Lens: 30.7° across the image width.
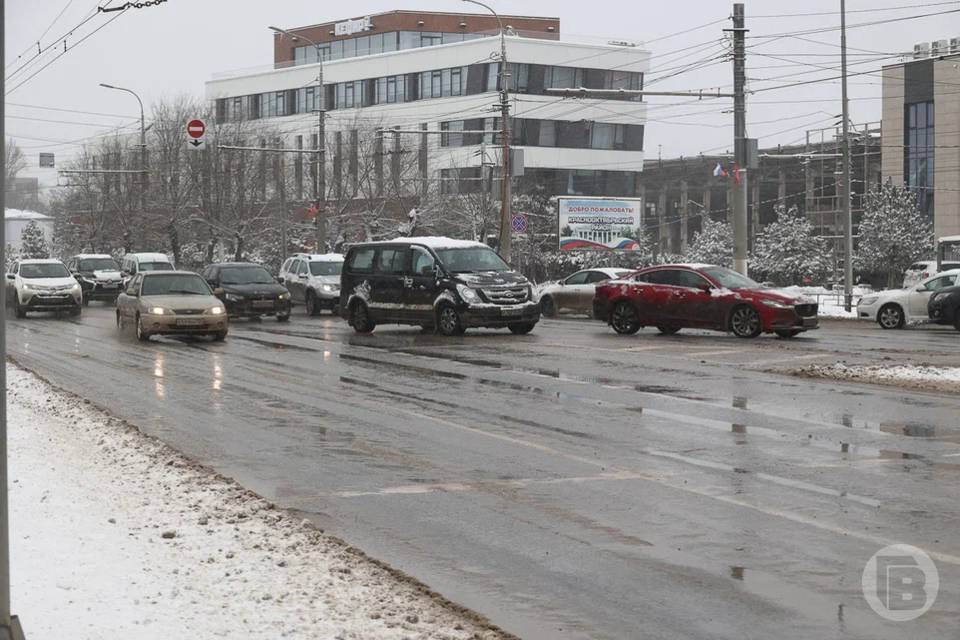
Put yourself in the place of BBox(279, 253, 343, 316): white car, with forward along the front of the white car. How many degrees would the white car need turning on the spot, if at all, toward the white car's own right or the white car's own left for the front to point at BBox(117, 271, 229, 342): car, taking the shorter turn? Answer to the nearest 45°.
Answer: approximately 45° to the white car's own right

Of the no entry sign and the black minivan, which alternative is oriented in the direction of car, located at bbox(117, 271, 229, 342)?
the no entry sign

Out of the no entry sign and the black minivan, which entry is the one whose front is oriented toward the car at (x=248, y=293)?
the no entry sign

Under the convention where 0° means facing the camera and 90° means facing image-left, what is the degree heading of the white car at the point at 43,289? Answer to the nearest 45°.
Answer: approximately 315°

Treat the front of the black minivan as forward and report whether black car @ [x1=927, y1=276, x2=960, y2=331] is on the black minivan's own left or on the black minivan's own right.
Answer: on the black minivan's own left

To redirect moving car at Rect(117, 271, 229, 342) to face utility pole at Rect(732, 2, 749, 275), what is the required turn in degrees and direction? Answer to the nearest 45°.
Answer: approximately 90° to its left

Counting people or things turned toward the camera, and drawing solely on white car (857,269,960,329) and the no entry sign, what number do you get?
1

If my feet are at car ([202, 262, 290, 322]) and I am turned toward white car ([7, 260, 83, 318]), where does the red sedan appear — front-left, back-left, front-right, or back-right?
back-left
